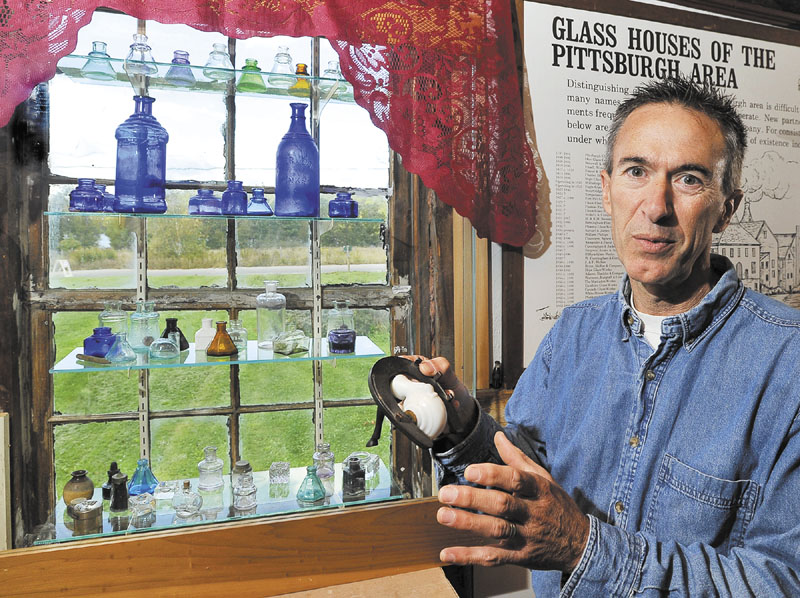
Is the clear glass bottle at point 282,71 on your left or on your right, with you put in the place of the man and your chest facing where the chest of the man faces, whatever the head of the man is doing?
on your right

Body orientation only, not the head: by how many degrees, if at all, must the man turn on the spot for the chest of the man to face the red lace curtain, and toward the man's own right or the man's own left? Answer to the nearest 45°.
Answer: approximately 90° to the man's own right

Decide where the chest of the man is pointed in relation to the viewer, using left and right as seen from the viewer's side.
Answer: facing the viewer and to the left of the viewer

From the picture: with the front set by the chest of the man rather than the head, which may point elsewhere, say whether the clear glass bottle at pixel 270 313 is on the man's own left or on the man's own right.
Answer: on the man's own right

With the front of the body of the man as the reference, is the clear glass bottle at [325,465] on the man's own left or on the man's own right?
on the man's own right

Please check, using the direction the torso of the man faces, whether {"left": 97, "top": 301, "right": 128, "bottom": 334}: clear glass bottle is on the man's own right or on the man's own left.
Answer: on the man's own right
